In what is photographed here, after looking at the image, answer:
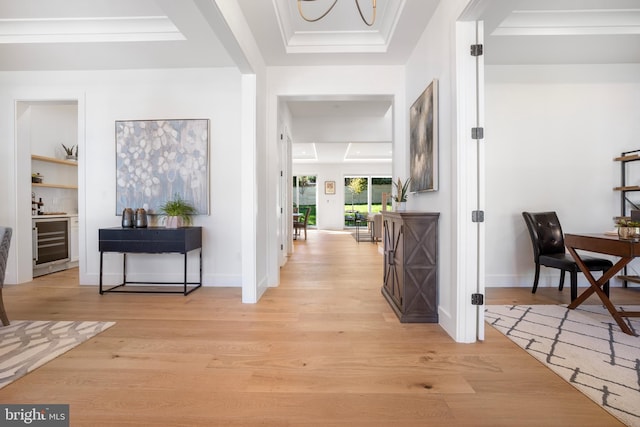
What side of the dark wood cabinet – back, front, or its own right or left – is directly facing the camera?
left

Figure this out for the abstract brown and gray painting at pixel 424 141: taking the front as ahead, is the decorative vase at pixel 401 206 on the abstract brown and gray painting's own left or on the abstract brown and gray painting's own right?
on the abstract brown and gray painting's own right

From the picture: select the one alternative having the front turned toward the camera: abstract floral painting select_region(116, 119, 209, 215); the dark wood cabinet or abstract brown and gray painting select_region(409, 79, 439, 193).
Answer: abstract floral painting select_region(116, 119, 209, 215)

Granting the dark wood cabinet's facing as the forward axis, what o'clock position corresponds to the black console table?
The black console table is roughly at 12 o'clock from the dark wood cabinet.

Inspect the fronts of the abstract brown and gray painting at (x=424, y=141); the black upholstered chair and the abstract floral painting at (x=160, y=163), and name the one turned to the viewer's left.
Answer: the abstract brown and gray painting at (x=424, y=141)

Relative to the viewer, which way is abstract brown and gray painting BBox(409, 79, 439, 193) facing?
to the viewer's left
